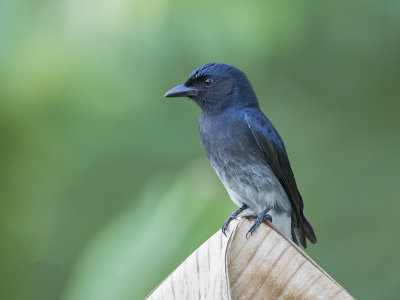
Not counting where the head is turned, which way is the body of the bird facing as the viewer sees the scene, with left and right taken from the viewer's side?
facing the viewer and to the left of the viewer
